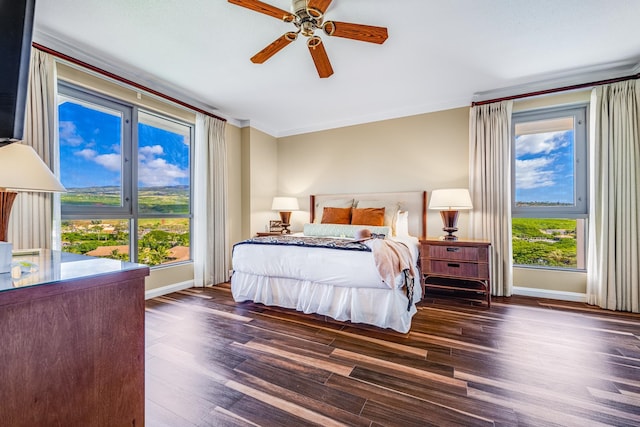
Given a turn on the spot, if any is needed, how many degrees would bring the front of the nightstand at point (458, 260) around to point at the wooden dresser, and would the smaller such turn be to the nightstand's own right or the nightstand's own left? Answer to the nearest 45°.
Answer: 0° — it already faces it

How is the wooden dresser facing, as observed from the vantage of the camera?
facing away from the viewer and to the right of the viewer

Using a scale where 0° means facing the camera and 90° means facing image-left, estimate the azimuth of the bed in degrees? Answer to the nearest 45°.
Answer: approximately 45°

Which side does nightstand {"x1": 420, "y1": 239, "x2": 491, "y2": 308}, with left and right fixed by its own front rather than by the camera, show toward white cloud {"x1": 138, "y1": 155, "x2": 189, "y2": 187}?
right

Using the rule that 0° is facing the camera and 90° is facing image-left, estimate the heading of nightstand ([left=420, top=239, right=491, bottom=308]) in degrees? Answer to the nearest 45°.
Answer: approximately 0°

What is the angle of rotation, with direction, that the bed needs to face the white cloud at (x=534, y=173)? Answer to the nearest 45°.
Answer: approximately 135° to its left

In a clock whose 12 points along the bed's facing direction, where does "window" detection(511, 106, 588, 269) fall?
The window is roughly at 7 o'clock from the bed.

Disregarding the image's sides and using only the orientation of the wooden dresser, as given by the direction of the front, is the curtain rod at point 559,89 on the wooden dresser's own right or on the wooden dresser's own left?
on the wooden dresser's own right

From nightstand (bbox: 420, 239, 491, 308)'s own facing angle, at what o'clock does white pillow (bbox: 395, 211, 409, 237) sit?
The white pillow is roughly at 4 o'clock from the nightstand.

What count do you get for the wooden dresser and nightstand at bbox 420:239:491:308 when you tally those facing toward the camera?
1

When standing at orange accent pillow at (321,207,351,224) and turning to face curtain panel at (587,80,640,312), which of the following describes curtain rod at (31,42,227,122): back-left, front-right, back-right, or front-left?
back-right

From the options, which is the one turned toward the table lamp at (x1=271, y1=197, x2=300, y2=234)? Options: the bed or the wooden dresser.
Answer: the wooden dresser
